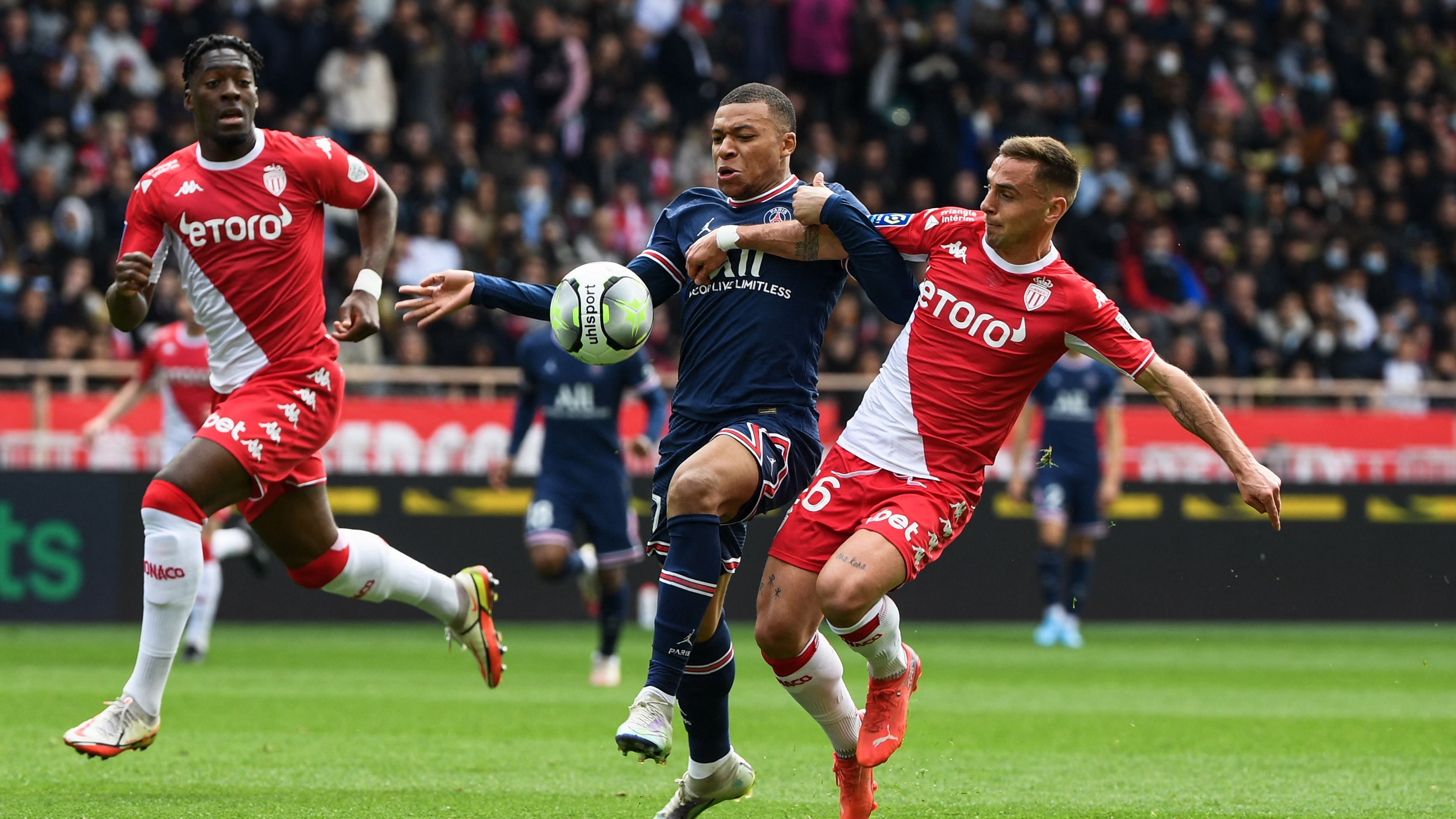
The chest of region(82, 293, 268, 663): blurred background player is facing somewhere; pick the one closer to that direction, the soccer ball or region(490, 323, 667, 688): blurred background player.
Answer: the soccer ball

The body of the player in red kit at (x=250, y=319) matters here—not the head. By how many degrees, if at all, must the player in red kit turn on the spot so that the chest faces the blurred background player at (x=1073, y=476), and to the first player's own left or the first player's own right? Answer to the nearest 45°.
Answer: approximately 180°

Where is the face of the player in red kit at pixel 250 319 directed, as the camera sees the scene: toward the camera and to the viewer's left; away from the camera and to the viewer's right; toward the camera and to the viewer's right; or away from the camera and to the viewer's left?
toward the camera and to the viewer's right

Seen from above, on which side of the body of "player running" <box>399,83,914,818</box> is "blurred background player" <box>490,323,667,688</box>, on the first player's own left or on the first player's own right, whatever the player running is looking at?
on the first player's own right

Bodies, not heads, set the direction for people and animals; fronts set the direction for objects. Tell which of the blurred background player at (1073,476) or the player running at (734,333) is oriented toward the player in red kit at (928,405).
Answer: the blurred background player

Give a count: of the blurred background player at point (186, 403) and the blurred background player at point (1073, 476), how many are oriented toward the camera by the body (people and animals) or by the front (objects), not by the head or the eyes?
2

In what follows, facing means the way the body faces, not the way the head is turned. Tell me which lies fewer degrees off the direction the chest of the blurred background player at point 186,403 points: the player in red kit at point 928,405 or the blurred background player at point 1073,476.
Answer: the player in red kit
